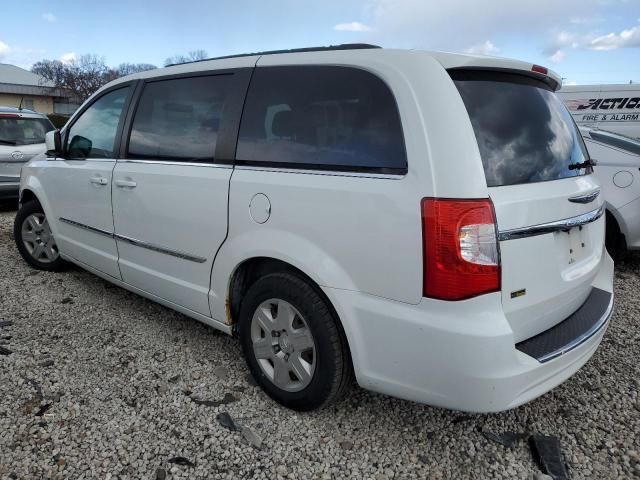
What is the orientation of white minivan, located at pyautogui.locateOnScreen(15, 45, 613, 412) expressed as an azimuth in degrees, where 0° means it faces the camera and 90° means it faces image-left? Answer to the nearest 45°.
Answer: approximately 135°

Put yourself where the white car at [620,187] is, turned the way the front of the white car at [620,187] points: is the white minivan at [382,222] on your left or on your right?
on your left

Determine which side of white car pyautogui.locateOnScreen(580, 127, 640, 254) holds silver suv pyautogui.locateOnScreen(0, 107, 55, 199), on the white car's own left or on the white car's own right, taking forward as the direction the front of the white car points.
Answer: on the white car's own left

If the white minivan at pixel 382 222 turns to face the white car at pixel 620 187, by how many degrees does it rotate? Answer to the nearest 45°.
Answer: approximately 90° to its right

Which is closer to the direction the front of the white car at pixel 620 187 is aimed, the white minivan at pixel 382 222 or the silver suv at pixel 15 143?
the silver suv

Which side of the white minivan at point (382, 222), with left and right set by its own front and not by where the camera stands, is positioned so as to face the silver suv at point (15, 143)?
front

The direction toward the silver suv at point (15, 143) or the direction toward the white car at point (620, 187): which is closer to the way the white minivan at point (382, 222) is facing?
the silver suv
